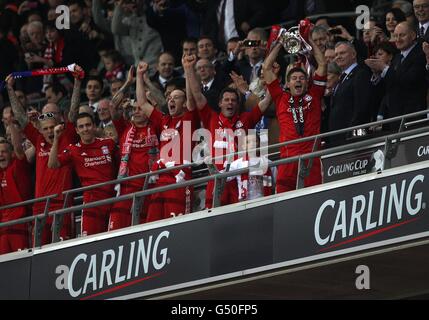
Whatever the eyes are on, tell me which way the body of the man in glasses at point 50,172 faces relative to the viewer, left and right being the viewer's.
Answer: facing the viewer

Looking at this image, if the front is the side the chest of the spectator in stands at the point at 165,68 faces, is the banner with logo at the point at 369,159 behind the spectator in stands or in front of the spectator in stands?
in front

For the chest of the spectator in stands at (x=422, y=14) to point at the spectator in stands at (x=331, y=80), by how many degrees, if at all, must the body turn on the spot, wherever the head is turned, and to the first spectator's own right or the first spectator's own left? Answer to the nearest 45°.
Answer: approximately 45° to the first spectator's own right

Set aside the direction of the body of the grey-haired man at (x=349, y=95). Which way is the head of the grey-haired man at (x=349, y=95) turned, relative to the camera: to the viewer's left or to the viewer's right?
to the viewer's left

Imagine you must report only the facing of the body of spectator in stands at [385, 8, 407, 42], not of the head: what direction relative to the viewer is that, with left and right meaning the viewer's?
facing the viewer and to the left of the viewer

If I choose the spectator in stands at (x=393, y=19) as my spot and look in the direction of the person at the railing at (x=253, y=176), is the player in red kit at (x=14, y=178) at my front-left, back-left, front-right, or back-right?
front-right

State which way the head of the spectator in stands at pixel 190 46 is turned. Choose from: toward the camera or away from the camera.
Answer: toward the camera

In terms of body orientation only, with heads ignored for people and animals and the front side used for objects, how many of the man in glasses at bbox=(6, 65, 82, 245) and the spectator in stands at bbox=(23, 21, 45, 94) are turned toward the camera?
2

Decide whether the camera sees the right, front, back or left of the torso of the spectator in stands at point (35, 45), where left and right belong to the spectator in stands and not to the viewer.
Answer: front

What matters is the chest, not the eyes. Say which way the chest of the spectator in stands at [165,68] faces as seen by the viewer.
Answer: toward the camera

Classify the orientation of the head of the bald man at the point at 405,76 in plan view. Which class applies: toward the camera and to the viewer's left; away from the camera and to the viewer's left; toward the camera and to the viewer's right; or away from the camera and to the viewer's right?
toward the camera and to the viewer's left
